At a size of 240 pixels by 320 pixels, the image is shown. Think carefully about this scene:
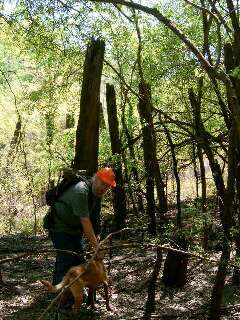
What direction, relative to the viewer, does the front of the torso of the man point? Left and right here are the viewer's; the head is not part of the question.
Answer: facing to the right of the viewer

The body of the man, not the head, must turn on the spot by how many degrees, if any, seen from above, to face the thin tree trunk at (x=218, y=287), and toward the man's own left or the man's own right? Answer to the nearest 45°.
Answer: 0° — they already face it

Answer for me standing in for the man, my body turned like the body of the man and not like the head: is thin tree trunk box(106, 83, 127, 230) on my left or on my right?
on my left

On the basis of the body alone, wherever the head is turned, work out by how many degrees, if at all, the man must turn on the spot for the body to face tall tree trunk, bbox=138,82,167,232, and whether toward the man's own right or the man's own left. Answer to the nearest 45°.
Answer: approximately 90° to the man's own left

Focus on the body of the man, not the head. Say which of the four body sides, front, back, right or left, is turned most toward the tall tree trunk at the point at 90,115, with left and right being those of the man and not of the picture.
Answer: left
